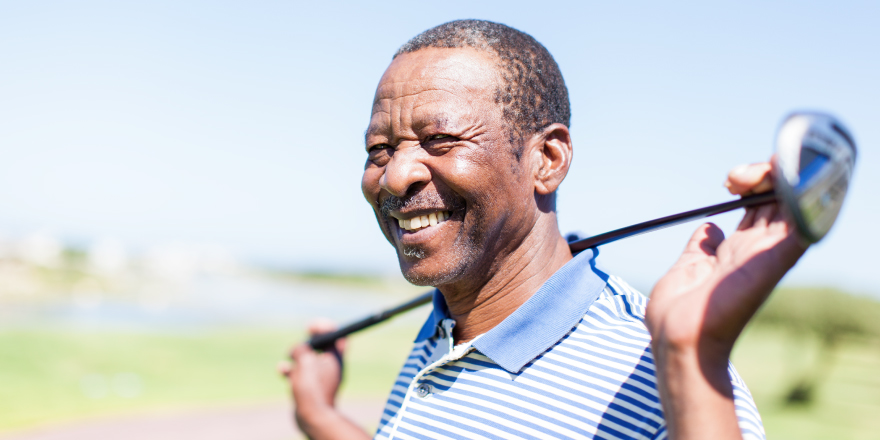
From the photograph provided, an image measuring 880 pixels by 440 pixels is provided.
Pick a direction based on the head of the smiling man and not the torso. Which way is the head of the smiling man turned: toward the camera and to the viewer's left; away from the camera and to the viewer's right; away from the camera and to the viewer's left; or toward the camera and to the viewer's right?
toward the camera and to the viewer's left

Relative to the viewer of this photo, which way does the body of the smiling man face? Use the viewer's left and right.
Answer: facing the viewer and to the left of the viewer
